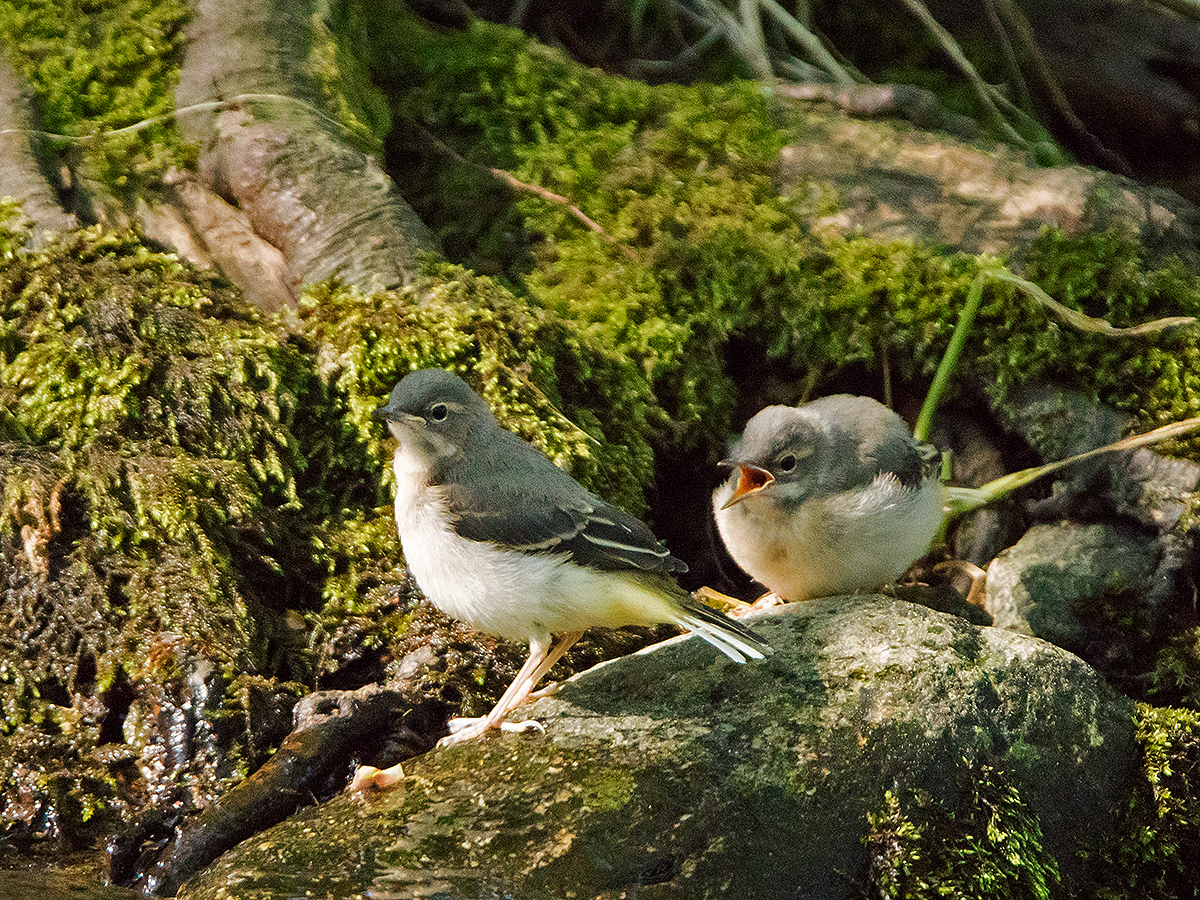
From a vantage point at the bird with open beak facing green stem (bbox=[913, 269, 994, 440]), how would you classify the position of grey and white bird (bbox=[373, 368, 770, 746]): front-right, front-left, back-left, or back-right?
back-left

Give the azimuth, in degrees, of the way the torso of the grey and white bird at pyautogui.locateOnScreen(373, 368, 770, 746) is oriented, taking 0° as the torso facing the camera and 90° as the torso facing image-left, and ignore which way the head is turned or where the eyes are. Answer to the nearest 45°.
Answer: approximately 90°

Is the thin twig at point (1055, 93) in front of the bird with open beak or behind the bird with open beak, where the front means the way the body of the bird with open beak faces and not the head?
behind

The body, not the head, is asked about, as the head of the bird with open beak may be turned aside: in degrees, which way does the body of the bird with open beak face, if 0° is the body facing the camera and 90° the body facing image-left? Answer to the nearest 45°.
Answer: approximately 45°

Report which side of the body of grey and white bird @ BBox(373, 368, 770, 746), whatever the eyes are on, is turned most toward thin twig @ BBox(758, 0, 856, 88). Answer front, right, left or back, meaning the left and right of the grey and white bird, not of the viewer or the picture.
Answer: right

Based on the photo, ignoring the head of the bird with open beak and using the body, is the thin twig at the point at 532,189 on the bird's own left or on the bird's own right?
on the bird's own right

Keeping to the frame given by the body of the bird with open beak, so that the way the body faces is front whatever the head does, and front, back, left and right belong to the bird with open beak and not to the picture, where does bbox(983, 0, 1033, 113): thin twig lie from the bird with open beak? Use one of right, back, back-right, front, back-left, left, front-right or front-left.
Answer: back-right

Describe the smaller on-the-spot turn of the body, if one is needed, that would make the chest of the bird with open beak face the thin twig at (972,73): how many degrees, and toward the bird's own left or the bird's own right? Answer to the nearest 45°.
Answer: approximately 135° to the bird's own right

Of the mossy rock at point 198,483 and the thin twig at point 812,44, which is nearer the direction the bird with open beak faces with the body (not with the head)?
the mossy rock

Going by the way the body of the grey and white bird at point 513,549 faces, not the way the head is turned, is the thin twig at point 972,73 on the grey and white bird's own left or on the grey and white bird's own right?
on the grey and white bird's own right

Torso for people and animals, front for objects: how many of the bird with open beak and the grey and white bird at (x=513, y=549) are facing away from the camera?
0
